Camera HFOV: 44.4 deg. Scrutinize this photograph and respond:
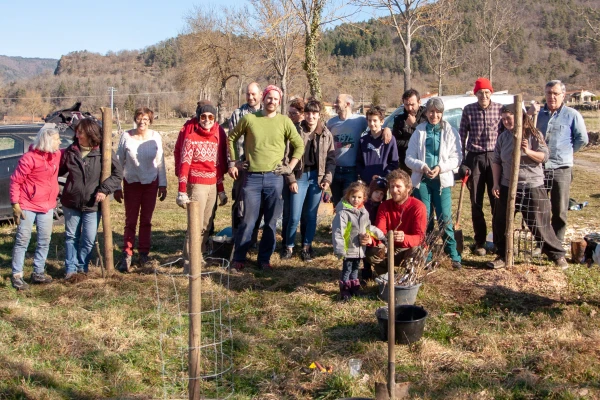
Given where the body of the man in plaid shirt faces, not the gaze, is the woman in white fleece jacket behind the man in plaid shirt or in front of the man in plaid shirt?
in front

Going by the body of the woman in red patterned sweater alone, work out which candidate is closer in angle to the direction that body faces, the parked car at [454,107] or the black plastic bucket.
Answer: the black plastic bucket

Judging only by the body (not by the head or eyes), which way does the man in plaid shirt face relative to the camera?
toward the camera

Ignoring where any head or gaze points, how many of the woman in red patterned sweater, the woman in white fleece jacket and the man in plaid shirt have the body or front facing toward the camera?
3

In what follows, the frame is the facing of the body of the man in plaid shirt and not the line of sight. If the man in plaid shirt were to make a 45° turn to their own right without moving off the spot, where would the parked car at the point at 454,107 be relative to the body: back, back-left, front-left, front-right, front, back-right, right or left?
back-right

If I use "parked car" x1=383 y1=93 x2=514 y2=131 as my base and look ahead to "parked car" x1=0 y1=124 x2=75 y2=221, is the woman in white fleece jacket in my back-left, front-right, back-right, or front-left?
front-left

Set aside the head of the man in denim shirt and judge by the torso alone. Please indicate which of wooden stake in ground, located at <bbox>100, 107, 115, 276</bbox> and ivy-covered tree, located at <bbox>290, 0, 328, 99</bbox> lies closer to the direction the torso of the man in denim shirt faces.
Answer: the wooden stake in ground

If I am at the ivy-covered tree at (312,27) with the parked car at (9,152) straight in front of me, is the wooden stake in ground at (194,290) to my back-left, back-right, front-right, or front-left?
front-left

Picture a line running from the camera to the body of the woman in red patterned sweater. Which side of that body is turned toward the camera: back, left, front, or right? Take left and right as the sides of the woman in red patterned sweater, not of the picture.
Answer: front

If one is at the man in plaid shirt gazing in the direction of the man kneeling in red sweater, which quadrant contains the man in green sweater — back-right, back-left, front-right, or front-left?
front-right

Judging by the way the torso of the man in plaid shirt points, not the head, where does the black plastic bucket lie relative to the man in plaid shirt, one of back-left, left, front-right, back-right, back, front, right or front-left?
front

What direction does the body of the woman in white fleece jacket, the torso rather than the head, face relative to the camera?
toward the camera
